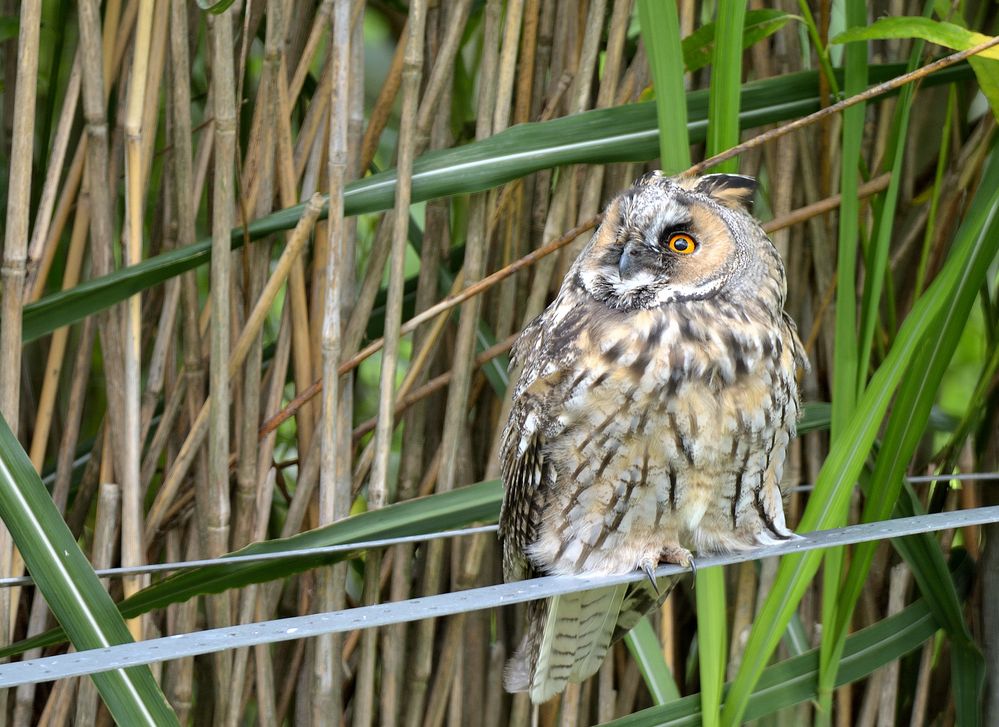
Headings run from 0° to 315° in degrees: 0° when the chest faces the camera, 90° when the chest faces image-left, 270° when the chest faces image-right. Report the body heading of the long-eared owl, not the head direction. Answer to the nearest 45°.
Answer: approximately 315°

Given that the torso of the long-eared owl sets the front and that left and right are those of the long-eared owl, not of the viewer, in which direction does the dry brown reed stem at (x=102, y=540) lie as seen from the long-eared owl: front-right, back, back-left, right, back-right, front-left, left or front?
back-right

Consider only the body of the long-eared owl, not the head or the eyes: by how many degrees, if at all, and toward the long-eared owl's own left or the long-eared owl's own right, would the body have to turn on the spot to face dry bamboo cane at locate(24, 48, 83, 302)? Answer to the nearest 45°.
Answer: approximately 135° to the long-eared owl's own right
